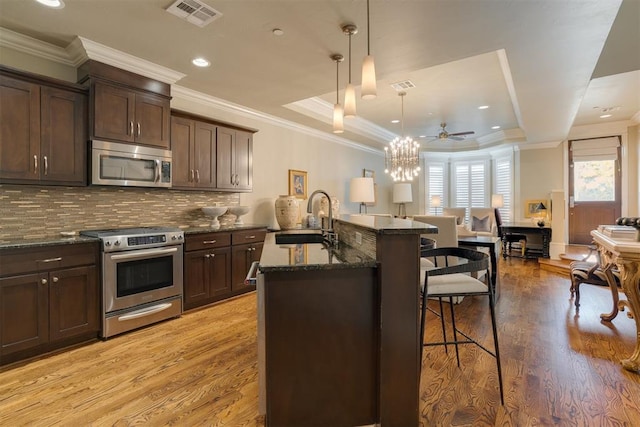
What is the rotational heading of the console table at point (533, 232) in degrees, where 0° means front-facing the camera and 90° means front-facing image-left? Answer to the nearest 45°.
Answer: approximately 0°

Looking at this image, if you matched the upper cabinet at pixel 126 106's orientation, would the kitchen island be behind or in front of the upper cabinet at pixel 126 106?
in front

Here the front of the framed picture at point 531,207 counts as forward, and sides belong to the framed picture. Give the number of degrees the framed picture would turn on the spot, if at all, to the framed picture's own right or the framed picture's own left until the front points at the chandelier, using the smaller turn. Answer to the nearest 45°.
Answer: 0° — it already faces it

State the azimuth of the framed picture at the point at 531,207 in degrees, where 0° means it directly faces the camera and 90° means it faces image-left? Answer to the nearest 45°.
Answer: approximately 0°

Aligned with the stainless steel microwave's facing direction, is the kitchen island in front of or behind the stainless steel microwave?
in front

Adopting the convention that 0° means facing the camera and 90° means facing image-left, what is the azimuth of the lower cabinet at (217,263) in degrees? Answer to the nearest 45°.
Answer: approximately 315°

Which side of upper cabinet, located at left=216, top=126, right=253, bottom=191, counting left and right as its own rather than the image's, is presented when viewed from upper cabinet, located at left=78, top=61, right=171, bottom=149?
right

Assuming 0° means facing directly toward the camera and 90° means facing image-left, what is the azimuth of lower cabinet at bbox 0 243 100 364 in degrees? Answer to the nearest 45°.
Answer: approximately 315°

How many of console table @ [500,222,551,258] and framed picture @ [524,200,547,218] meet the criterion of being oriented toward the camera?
2
